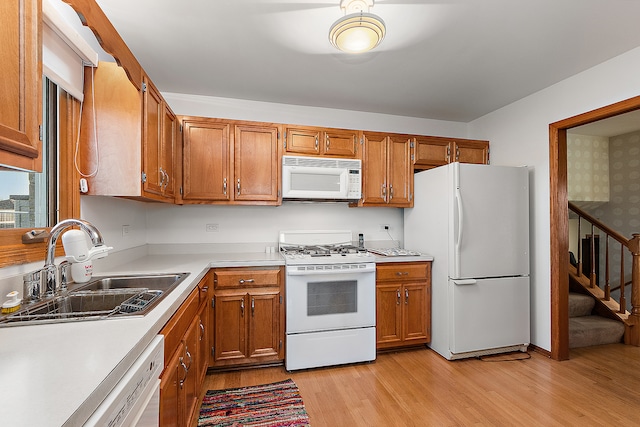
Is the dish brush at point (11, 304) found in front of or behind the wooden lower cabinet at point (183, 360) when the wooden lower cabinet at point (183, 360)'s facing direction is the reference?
behind

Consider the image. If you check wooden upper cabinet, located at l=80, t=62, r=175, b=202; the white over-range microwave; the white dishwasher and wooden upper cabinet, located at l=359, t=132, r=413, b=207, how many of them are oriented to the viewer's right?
2

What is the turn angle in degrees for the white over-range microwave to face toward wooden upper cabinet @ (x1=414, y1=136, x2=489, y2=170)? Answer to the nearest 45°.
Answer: approximately 90° to its left

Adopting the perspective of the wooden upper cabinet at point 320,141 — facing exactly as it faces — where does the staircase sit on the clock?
The staircase is roughly at 9 o'clock from the wooden upper cabinet.

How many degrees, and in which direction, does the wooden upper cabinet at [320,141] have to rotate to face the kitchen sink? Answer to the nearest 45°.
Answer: approximately 45° to its right

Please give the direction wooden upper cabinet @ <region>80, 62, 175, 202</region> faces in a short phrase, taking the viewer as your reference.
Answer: facing to the right of the viewer

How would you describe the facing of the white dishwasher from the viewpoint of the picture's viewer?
facing to the right of the viewer

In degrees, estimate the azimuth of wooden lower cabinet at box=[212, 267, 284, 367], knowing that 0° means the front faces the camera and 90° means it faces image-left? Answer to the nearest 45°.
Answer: approximately 0°

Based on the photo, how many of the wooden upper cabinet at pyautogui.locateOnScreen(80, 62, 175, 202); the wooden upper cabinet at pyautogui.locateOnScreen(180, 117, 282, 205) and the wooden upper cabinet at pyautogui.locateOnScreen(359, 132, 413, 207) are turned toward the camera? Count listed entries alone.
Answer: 2

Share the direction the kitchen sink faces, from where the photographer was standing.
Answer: facing to the right of the viewer

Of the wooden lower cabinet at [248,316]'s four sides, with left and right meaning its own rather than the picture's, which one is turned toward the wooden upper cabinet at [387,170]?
left

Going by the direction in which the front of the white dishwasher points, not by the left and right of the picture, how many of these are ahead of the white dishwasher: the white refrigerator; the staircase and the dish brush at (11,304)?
2

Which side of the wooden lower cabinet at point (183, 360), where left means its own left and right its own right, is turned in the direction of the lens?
right
